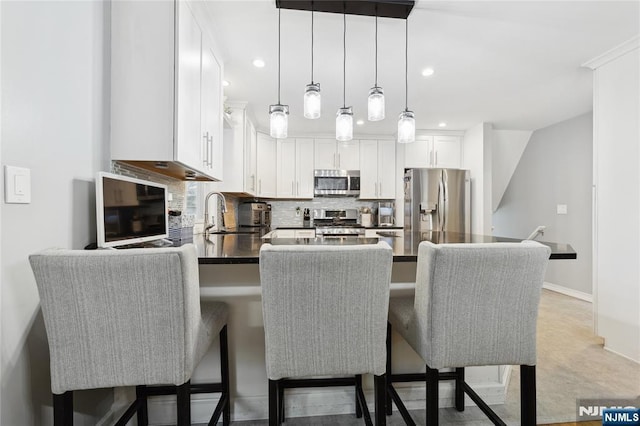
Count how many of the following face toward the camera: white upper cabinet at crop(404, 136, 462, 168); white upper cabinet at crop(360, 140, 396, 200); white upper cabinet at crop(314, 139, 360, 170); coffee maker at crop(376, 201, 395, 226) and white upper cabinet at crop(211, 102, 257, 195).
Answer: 4

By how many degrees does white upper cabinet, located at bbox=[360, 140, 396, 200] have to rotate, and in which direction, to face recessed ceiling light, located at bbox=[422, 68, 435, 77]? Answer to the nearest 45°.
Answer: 0° — it already faces it

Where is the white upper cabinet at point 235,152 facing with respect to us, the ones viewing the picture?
facing to the right of the viewer

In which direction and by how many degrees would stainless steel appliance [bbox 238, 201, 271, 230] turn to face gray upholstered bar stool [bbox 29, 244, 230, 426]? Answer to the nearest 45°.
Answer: approximately 45° to its right
